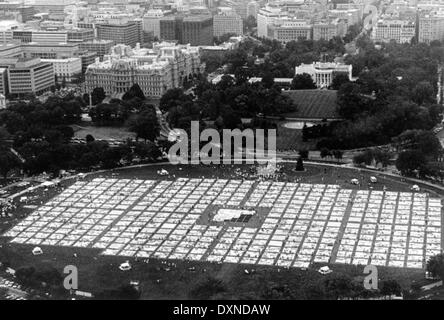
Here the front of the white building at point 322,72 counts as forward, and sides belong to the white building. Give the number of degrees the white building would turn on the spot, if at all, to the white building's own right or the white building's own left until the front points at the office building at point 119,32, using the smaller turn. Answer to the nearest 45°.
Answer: approximately 135° to the white building's own right

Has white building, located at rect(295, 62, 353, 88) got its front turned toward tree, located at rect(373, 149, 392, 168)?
yes

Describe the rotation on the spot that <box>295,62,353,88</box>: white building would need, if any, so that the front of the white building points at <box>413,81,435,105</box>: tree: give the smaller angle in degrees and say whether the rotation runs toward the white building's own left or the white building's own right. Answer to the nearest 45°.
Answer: approximately 45° to the white building's own left

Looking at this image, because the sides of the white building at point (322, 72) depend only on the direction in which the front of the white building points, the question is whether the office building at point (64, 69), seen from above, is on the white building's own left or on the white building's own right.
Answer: on the white building's own right

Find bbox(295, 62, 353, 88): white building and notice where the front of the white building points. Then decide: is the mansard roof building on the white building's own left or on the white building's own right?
on the white building's own right

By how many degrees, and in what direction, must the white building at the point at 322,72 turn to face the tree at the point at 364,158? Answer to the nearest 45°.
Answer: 0° — it already faces it

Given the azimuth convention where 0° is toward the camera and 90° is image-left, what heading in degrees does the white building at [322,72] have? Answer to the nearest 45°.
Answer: approximately 0°

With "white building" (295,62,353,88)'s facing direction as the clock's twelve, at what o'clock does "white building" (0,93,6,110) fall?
"white building" (0,93,6,110) is roughly at 2 o'clock from "white building" (295,62,353,88).

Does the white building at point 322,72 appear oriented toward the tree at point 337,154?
yes

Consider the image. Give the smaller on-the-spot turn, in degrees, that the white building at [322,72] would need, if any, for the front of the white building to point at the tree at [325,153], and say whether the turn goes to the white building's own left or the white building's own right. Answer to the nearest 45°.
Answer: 0° — it already faces it

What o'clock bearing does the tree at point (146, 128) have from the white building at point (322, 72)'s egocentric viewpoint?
The tree is roughly at 1 o'clock from the white building.

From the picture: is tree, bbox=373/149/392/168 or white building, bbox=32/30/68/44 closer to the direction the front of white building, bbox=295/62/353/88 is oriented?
the tree

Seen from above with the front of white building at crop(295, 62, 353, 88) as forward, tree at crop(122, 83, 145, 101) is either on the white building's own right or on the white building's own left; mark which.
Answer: on the white building's own right
